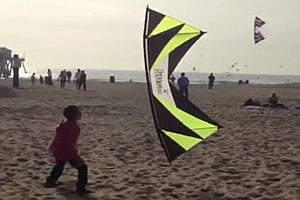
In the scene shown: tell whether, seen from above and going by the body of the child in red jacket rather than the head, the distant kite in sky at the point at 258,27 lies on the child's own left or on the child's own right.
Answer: on the child's own left

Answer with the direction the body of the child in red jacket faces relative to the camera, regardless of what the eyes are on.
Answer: to the viewer's right

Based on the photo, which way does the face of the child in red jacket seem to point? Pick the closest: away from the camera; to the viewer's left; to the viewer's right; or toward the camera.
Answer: to the viewer's right
